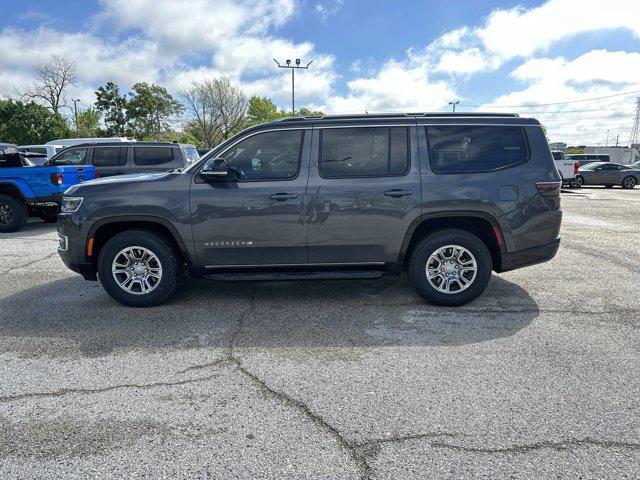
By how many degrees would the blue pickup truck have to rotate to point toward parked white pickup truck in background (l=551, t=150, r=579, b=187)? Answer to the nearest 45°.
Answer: approximately 135° to its right

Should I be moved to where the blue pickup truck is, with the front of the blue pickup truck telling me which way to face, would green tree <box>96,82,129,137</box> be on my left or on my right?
on my right

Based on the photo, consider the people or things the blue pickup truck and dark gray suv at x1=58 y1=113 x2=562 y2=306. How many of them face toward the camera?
0

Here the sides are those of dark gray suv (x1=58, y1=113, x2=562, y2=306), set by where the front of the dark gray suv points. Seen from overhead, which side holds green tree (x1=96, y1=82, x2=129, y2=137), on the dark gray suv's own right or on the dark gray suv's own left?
on the dark gray suv's own right

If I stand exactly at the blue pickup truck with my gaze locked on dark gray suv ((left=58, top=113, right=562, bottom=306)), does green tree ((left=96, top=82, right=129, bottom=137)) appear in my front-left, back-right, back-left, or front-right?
back-left

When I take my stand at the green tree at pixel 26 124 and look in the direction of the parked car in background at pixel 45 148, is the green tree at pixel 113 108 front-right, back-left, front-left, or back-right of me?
back-left

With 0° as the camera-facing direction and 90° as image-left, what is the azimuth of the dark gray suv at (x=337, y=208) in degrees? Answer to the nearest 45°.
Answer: approximately 90°

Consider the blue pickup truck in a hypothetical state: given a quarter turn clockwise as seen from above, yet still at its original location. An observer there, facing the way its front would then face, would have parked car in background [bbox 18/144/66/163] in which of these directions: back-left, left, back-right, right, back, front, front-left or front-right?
front-left

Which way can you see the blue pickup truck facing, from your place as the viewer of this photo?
facing away from the viewer and to the left of the viewer

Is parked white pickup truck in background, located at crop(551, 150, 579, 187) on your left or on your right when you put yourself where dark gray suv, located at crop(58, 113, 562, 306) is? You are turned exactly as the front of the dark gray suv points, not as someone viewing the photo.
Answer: on your right

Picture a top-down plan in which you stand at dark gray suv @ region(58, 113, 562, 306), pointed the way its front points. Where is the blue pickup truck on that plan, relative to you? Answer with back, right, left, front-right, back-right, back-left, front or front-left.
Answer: front-right

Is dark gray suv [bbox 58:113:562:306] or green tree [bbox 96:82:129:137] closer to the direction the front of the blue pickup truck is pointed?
the green tree

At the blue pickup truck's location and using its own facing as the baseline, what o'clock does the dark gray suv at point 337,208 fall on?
The dark gray suv is roughly at 7 o'clock from the blue pickup truck.

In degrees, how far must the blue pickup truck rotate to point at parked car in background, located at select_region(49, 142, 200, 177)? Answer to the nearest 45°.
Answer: approximately 90° to its right
